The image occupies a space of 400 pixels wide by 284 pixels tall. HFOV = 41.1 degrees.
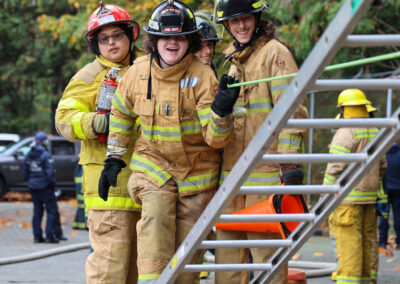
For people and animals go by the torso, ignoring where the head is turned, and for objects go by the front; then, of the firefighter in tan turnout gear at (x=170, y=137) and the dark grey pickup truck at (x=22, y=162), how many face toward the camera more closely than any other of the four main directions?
1

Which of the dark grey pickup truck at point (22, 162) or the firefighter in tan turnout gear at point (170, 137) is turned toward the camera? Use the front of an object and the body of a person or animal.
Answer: the firefighter in tan turnout gear

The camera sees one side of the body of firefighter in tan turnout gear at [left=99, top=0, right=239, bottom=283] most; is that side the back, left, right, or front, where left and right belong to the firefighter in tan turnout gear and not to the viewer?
front

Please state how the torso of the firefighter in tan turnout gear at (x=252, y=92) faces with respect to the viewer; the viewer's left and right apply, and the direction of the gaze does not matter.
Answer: facing the viewer and to the left of the viewer

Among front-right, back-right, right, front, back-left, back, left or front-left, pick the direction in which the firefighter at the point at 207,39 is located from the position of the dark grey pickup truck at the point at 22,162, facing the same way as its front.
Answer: left

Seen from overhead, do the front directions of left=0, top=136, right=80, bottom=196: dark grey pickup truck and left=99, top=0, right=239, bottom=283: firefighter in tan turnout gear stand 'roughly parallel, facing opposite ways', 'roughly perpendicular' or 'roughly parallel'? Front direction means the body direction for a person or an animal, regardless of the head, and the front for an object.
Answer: roughly perpendicular

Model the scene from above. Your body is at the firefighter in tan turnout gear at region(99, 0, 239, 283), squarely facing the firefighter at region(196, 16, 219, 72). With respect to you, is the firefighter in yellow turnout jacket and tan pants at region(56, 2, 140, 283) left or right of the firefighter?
left

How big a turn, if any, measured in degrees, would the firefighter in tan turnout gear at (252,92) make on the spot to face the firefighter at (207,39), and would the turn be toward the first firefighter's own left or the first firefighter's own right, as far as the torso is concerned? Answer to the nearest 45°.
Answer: approximately 135° to the first firefighter's own right

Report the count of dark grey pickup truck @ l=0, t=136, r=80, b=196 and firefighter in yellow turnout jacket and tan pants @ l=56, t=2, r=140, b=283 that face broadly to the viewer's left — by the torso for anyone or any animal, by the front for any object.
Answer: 1

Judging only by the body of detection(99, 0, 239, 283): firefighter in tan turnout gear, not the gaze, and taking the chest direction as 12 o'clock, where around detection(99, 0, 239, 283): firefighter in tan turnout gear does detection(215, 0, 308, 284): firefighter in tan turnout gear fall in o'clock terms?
detection(215, 0, 308, 284): firefighter in tan turnout gear is roughly at 9 o'clock from detection(99, 0, 239, 283): firefighter in tan turnout gear.

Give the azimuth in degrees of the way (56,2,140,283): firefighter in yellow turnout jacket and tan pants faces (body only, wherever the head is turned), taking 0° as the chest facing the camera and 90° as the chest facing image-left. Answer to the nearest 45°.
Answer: approximately 315°

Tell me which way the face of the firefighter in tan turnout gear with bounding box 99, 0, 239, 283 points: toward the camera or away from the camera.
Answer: toward the camera

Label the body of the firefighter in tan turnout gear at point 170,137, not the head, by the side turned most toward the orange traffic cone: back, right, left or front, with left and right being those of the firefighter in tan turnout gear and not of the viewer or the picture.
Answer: left

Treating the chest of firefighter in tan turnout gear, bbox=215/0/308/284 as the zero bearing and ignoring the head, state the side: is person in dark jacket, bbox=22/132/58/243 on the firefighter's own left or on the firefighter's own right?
on the firefighter's own right

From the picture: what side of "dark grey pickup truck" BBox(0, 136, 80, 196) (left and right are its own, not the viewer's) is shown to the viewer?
left

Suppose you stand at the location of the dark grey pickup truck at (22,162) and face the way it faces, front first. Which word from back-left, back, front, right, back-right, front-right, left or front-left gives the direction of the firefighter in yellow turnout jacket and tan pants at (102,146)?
left

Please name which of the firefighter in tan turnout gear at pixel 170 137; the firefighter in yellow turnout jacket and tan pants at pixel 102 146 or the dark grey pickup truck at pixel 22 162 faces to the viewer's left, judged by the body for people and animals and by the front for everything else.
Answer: the dark grey pickup truck
